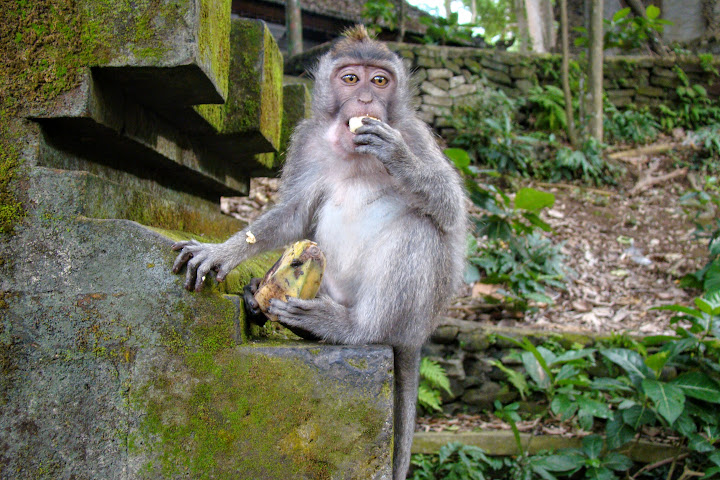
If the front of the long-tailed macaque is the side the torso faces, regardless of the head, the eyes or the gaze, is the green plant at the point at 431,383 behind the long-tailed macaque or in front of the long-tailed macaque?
behind

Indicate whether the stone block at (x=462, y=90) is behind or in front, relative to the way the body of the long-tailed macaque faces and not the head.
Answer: behind

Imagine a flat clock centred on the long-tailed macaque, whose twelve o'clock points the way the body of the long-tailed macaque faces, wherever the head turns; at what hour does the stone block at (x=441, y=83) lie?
The stone block is roughly at 5 o'clock from the long-tailed macaque.

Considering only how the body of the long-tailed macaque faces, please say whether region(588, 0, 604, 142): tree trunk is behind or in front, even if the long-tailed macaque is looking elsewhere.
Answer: behind

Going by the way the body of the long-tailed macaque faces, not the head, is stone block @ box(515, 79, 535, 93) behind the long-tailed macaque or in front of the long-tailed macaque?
behind

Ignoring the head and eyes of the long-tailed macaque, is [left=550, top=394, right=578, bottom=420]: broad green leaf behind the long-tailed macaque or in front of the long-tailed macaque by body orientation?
behind

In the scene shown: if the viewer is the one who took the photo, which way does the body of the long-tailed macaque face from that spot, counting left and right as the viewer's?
facing the viewer and to the left of the viewer

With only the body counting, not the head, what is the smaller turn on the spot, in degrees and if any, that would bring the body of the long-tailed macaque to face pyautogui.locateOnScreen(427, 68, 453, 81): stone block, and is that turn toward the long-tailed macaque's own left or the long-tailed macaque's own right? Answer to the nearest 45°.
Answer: approximately 135° to the long-tailed macaque's own right

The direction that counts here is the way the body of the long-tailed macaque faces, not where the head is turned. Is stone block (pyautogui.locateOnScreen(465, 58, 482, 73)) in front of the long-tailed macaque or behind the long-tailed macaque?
behind

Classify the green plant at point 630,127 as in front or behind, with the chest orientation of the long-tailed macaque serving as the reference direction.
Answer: behind

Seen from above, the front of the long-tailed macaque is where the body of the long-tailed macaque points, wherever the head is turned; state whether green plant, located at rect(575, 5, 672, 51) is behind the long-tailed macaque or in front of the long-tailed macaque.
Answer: behind
